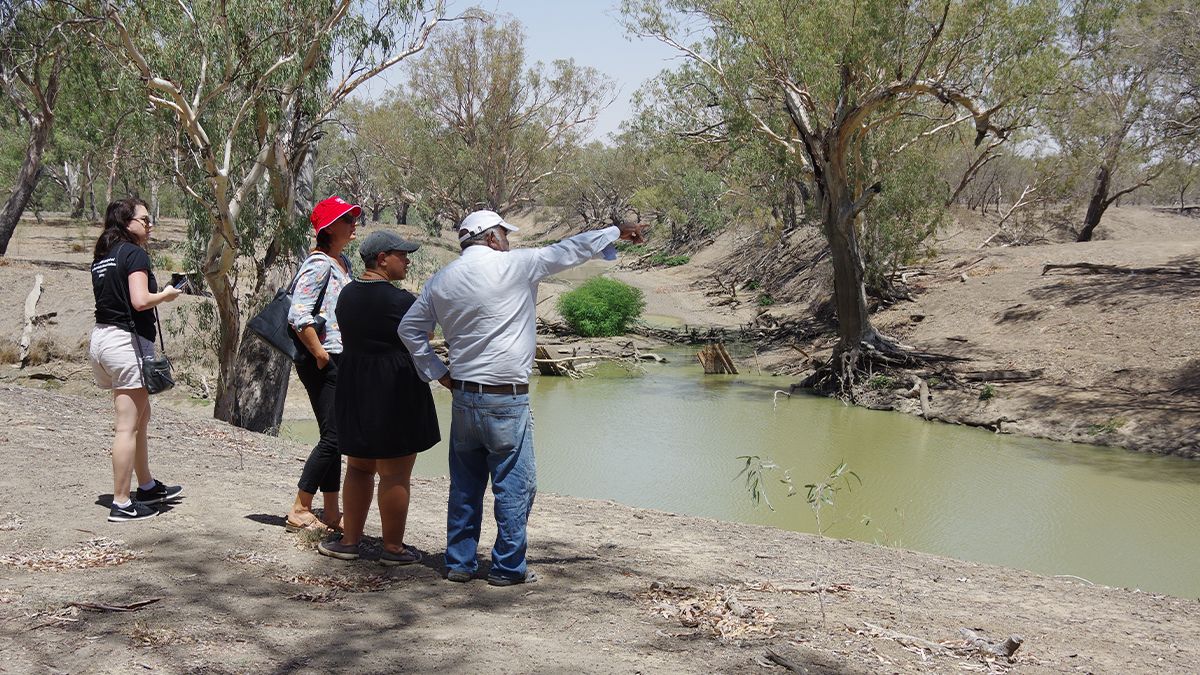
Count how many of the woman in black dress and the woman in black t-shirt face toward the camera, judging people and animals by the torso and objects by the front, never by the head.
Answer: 0

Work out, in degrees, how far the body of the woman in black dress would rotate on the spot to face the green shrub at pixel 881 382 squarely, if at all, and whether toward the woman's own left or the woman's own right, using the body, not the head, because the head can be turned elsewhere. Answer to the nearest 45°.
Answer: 0° — they already face it

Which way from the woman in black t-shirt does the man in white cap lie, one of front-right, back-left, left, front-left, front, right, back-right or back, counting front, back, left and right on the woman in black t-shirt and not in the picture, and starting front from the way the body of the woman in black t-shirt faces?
right

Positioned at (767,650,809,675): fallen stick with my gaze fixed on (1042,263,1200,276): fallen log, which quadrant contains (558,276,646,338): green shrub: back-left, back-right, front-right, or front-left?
front-left

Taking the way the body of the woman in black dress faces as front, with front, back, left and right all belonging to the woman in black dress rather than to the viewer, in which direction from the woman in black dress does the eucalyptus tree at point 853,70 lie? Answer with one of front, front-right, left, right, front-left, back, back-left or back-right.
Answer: front

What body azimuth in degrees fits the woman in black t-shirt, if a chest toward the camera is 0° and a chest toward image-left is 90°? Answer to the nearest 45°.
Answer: approximately 225°

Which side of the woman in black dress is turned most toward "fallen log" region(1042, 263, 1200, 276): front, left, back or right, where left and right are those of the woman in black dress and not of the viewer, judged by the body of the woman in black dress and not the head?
front

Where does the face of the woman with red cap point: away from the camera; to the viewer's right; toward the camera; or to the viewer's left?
to the viewer's right

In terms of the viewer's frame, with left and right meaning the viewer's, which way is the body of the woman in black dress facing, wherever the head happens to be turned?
facing away from the viewer and to the right of the viewer

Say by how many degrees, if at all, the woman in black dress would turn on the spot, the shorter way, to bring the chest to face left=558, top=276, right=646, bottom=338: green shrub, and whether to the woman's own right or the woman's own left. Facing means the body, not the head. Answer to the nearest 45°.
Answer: approximately 45° to the woman's own left

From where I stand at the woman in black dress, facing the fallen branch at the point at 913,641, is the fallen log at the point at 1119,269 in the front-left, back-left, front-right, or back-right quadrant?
front-left

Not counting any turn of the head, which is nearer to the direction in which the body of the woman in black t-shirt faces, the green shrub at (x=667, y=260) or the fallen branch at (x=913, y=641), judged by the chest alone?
the green shrub

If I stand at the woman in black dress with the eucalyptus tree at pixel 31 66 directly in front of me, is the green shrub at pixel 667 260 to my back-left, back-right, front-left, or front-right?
front-right
